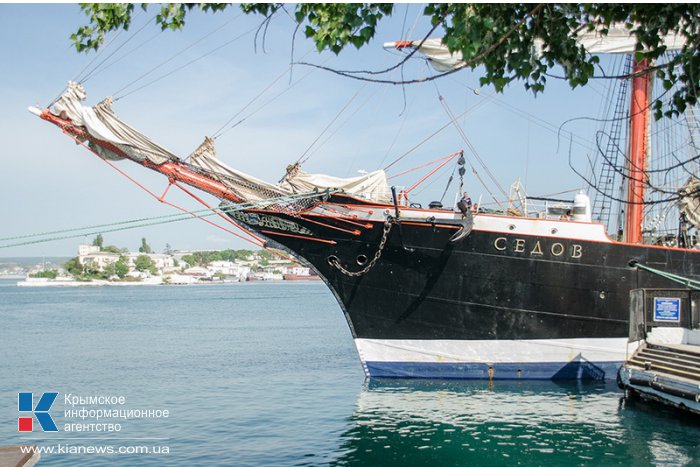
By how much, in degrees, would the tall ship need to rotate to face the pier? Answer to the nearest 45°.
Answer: approximately 180°

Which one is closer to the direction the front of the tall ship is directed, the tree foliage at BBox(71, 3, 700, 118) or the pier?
the tree foliage

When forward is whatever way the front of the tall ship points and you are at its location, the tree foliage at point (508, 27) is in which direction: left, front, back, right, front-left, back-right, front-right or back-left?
left

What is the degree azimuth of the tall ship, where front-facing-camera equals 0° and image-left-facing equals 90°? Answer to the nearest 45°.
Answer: approximately 90°
